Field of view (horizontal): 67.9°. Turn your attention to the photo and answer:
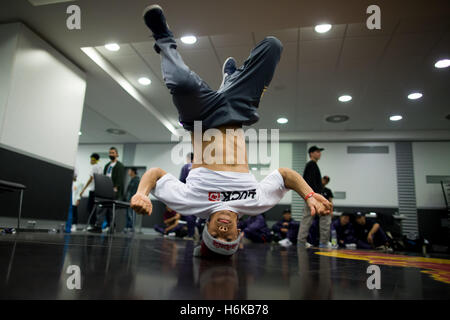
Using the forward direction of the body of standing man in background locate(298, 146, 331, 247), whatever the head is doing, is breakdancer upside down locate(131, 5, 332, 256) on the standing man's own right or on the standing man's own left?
on the standing man's own right

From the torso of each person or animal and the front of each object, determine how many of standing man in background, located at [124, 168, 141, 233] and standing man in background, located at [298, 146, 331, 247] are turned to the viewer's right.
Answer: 1

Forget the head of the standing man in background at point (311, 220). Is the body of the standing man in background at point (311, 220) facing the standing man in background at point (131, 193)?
no

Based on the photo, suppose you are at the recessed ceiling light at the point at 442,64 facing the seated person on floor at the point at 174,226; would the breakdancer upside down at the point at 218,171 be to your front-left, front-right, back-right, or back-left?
front-left

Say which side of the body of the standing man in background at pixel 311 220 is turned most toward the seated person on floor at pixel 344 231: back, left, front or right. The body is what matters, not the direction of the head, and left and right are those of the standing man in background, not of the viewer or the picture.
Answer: left

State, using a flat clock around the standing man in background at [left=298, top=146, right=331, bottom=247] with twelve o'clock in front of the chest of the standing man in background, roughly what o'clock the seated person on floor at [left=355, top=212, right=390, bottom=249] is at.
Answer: The seated person on floor is roughly at 10 o'clock from the standing man in background.
